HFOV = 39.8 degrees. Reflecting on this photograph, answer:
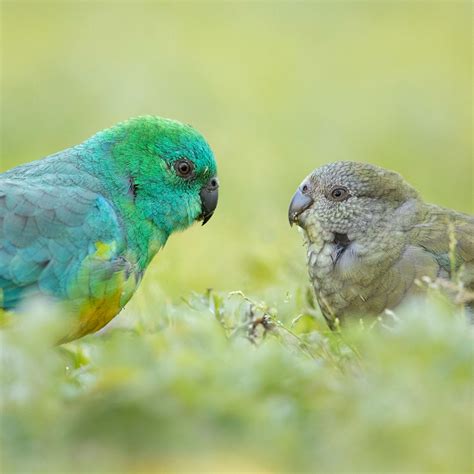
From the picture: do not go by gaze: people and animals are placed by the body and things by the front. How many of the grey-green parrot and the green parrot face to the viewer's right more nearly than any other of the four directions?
1

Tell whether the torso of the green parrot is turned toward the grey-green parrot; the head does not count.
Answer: yes

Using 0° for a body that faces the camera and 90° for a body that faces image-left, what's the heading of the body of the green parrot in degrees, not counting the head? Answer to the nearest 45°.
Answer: approximately 270°

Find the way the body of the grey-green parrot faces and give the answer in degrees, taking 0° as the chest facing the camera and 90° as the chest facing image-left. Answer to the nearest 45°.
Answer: approximately 90°

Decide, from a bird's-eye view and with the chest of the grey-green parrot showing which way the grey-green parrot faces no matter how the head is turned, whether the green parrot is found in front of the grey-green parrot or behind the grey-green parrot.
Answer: in front

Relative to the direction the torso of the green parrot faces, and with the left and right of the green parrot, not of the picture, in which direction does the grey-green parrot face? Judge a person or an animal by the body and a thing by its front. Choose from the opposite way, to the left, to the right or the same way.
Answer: the opposite way
